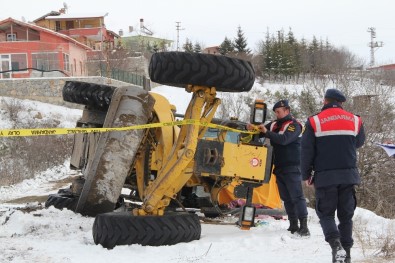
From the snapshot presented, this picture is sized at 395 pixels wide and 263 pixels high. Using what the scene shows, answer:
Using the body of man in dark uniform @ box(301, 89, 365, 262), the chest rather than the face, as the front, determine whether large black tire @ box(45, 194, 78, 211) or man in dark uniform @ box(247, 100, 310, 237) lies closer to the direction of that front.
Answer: the man in dark uniform

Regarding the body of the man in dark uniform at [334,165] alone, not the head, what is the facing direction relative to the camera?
away from the camera

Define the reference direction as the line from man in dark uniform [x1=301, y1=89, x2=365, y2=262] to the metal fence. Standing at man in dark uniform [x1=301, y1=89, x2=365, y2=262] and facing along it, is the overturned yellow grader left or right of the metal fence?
left

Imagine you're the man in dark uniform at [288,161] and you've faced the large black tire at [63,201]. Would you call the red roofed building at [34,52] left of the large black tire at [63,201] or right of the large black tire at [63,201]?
right

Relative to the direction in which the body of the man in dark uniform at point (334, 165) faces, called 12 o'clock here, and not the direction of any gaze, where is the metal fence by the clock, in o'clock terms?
The metal fence is roughly at 11 o'clock from the man in dark uniform.

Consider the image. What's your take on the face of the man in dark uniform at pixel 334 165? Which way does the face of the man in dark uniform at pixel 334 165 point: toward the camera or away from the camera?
away from the camera

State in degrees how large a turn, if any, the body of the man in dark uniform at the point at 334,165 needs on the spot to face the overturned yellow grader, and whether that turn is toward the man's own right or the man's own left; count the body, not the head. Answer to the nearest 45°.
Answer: approximately 90° to the man's own left

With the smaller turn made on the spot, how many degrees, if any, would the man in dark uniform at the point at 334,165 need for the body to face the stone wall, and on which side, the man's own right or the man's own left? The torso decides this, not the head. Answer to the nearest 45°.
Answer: approximately 45° to the man's own left

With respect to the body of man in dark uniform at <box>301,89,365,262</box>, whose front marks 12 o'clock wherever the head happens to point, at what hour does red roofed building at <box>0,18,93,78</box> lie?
The red roofed building is roughly at 11 o'clock from the man in dark uniform.
